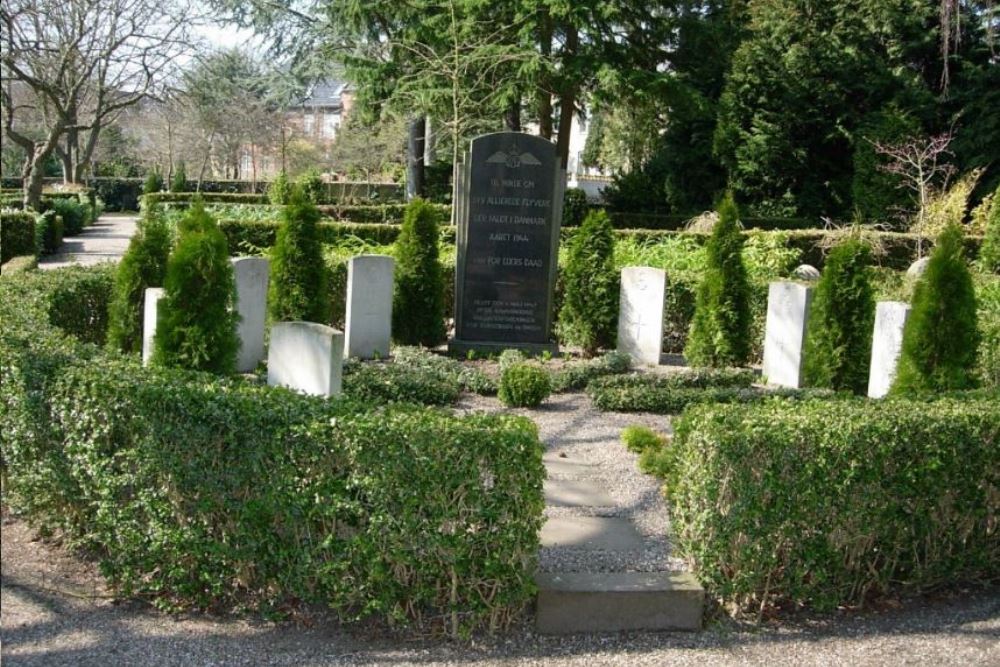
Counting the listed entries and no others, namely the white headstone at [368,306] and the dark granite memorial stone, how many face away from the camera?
0

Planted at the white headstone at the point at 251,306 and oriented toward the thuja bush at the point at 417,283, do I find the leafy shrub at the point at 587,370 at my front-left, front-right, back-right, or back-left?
front-right

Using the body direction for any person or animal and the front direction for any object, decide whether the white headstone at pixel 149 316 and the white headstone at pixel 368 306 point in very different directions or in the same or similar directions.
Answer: same or similar directions

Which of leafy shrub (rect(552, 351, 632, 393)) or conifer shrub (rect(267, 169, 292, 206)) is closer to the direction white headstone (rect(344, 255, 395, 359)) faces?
the leafy shrub

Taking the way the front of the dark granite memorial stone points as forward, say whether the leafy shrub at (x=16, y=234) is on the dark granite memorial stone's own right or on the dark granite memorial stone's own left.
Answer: on the dark granite memorial stone's own right

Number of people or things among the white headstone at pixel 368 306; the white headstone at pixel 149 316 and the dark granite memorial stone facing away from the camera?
0

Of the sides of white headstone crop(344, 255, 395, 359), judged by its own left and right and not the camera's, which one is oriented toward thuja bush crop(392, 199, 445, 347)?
left

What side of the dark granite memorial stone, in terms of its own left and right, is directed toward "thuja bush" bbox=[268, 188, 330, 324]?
right

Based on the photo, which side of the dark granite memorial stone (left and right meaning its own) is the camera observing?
front

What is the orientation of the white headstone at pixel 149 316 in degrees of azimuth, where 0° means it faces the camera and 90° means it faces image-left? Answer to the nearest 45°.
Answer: approximately 315°

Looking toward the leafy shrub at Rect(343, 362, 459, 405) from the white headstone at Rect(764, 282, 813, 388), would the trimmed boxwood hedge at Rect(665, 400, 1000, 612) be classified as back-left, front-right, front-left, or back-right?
front-left

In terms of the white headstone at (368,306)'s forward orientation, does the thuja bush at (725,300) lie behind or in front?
in front

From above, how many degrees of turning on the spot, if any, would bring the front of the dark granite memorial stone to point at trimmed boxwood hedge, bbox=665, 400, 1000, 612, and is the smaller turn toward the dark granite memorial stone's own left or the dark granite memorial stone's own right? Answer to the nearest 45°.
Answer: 0° — it already faces it

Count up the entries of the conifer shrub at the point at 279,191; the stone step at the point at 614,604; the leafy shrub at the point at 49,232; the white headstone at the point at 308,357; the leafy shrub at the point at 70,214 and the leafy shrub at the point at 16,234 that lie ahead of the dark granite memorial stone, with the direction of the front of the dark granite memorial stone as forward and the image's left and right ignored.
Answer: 2

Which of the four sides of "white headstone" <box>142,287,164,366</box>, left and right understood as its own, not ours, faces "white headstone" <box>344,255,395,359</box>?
left

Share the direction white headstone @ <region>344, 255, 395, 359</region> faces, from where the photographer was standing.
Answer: facing the viewer and to the right of the viewer
